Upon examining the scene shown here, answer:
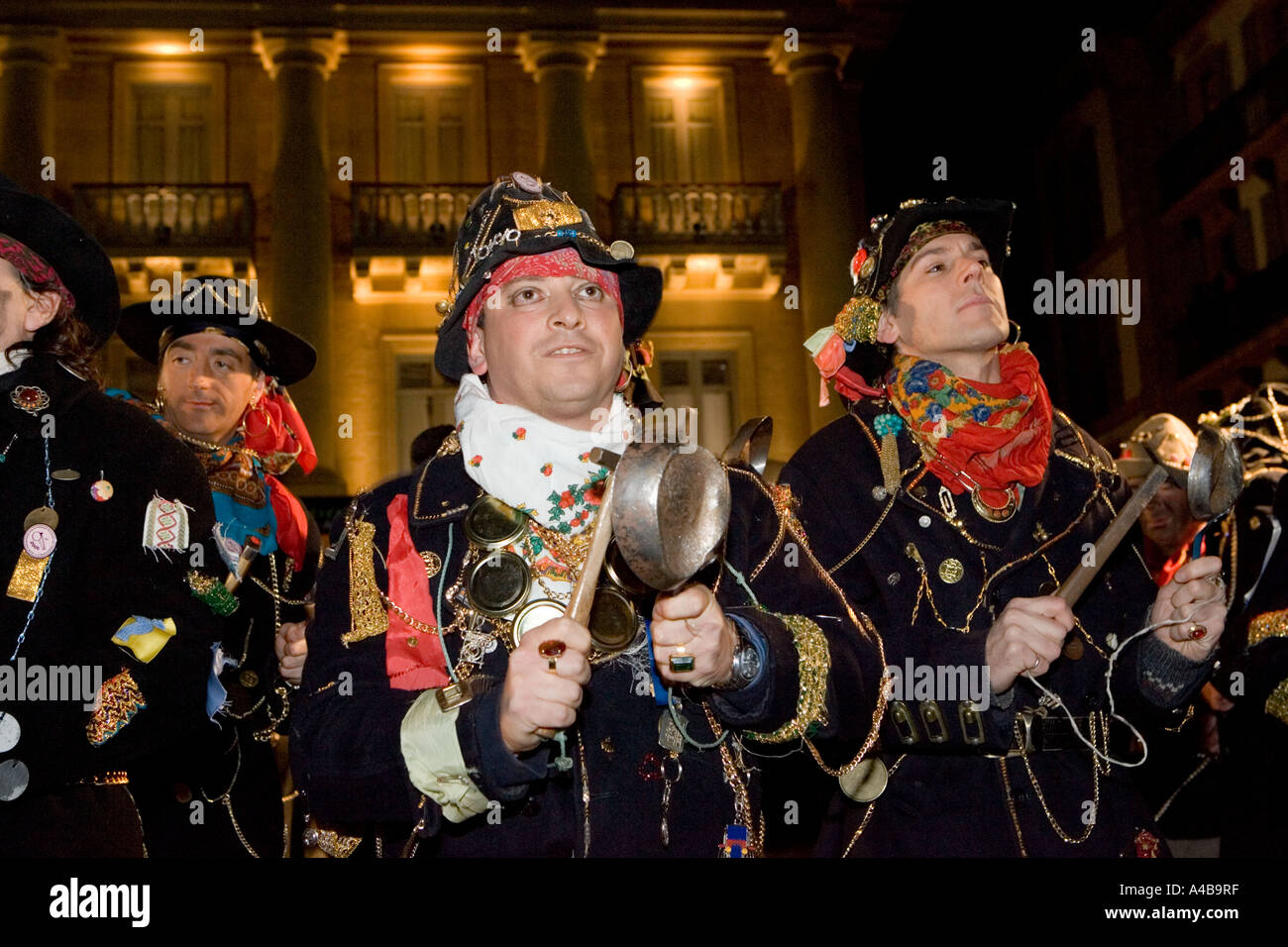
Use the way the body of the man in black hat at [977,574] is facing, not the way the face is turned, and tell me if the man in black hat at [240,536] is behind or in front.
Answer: behind

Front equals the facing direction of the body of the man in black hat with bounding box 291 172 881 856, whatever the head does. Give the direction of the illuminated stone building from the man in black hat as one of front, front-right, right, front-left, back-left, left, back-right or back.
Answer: back

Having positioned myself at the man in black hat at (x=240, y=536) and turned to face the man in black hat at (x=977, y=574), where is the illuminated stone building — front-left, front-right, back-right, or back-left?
back-left

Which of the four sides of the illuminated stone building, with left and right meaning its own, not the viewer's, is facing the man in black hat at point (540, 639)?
front

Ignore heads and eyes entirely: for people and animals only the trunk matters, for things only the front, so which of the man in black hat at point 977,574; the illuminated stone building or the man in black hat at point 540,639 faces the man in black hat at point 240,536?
the illuminated stone building

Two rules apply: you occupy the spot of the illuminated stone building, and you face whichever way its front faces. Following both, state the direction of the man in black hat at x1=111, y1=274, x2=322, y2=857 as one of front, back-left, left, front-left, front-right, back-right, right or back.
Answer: front

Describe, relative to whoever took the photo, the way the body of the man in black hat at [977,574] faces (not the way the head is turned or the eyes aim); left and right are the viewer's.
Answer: facing the viewer and to the right of the viewer

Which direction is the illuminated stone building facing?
toward the camera

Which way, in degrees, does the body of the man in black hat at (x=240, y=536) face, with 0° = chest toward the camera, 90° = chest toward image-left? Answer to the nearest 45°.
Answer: approximately 45°

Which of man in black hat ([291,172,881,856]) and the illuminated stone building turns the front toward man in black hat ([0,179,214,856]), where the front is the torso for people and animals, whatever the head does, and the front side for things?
the illuminated stone building

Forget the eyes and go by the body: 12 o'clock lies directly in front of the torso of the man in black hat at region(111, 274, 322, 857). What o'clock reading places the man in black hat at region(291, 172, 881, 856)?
the man in black hat at region(291, 172, 881, 856) is roughly at 10 o'clock from the man in black hat at region(111, 274, 322, 857).

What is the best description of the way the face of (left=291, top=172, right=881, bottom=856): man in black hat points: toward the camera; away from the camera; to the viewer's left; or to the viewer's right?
toward the camera

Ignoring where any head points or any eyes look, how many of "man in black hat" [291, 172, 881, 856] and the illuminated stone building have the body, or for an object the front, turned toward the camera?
2

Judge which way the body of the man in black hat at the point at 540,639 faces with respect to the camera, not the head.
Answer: toward the camera

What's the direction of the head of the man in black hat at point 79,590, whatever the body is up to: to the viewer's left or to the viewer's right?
to the viewer's left

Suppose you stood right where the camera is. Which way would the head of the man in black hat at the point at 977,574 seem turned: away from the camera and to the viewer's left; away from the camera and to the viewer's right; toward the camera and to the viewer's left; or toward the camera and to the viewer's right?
toward the camera and to the viewer's right

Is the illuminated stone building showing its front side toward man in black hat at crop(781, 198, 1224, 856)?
yes
